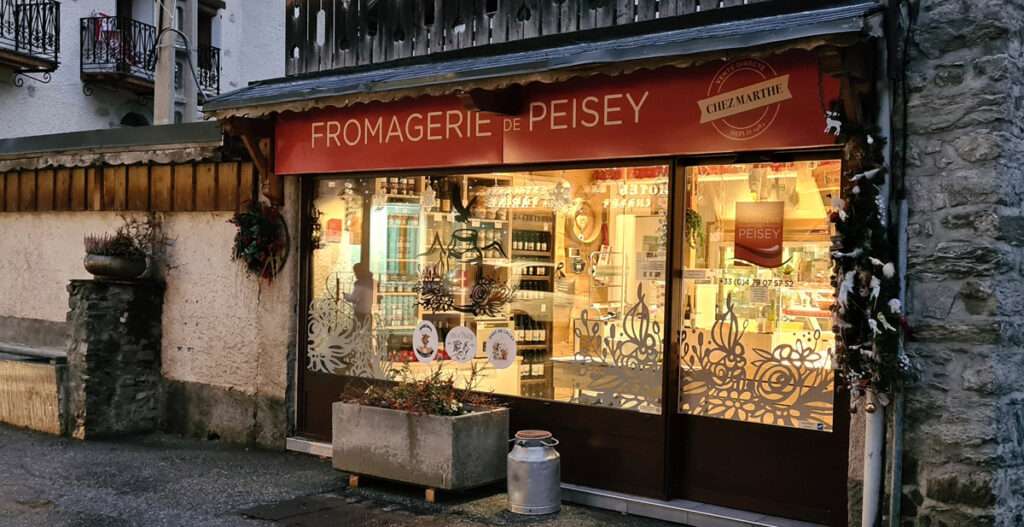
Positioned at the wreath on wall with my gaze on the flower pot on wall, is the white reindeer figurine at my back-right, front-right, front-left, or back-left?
back-left

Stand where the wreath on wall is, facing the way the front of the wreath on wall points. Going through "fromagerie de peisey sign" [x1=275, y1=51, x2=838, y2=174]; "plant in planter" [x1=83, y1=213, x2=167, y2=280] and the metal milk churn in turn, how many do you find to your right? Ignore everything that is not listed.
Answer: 1

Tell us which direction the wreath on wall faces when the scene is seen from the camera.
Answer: facing the viewer and to the left of the viewer

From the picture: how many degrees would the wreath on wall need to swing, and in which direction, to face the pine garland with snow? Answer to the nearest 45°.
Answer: approximately 90° to its left

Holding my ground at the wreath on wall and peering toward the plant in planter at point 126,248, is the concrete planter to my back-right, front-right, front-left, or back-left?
back-left

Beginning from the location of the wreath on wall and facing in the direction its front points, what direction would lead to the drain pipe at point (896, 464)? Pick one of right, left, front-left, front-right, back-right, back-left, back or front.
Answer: left

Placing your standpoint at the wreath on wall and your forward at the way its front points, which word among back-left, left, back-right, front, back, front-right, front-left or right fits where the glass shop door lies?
left

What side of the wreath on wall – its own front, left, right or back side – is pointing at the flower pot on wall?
right

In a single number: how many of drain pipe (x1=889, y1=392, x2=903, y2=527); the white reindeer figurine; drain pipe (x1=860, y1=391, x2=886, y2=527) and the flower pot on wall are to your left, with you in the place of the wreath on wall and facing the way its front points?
3

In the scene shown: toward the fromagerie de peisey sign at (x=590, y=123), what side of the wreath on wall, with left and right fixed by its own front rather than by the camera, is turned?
left

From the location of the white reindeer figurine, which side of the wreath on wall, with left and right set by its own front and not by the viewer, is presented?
left

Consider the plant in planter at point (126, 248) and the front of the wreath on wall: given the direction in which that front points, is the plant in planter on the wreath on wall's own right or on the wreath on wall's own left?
on the wreath on wall's own right

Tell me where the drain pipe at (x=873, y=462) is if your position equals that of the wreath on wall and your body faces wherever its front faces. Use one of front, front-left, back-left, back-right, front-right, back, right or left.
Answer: left

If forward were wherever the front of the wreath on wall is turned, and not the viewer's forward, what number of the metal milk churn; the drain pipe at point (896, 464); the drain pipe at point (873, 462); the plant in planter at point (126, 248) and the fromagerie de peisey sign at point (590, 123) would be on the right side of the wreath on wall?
1
